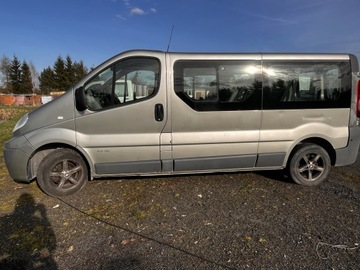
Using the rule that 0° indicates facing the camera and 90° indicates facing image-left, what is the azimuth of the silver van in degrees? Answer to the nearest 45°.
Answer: approximately 90°
